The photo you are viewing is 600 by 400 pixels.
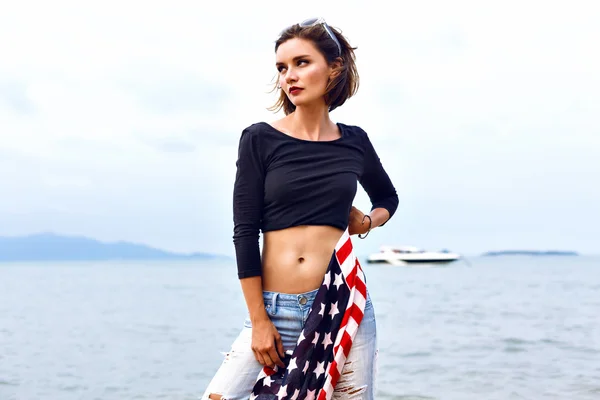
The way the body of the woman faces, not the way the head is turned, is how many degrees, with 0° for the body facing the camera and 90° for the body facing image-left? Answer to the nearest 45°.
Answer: approximately 0°

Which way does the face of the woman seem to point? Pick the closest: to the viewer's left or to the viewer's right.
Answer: to the viewer's left
